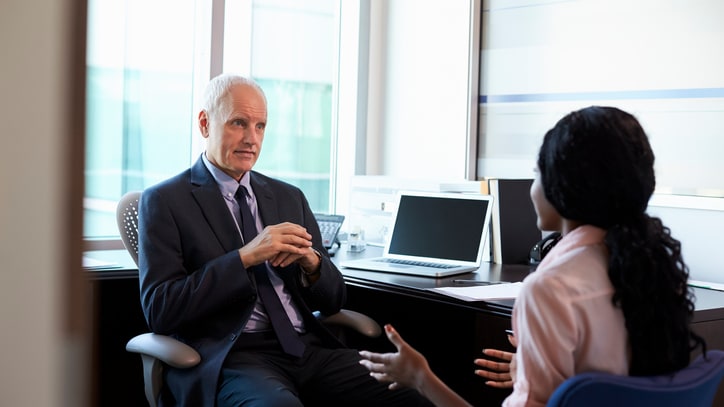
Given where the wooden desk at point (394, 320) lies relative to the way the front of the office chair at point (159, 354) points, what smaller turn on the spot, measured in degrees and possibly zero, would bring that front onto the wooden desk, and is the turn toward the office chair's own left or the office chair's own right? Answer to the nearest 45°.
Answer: approximately 90° to the office chair's own left

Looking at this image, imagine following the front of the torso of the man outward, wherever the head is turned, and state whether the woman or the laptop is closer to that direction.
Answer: the woman

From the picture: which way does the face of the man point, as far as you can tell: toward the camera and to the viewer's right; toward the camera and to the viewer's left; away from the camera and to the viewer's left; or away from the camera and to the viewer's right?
toward the camera and to the viewer's right

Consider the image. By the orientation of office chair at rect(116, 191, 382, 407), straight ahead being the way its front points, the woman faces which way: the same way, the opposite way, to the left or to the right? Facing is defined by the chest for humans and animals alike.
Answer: the opposite way

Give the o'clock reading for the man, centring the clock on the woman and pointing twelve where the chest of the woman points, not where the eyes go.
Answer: The man is roughly at 12 o'clock from the woman.

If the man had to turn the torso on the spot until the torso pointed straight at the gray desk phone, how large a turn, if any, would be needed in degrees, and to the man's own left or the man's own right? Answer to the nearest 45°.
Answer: approximately 135° to the man's own left

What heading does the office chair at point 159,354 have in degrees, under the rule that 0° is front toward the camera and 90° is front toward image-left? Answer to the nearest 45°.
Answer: approximately 315°

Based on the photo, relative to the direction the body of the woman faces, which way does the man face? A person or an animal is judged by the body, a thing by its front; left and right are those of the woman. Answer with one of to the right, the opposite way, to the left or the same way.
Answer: the opposite way

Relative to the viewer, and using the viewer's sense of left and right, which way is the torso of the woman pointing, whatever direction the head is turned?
facing away from the viewer and to the left of the viewer

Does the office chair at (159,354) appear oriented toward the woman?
yes

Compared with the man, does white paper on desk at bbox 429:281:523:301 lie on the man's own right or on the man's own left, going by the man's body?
on the man's own left
